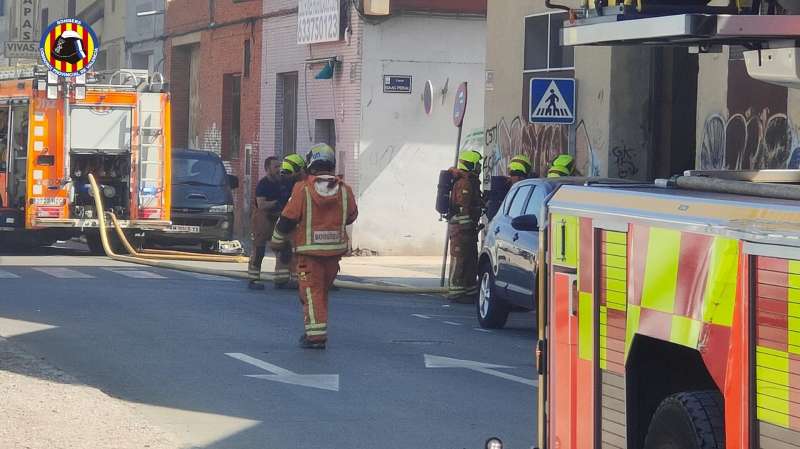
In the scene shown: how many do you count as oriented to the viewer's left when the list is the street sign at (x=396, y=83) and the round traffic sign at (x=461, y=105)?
1

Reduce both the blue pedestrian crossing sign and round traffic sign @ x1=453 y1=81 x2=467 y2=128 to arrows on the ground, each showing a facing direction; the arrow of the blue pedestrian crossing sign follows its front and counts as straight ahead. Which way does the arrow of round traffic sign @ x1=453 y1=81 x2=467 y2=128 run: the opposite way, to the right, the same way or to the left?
to the right

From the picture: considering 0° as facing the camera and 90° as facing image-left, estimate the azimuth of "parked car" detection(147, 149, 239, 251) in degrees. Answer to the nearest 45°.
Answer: approximately 0°

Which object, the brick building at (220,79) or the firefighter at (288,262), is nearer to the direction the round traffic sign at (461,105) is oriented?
the firefighter

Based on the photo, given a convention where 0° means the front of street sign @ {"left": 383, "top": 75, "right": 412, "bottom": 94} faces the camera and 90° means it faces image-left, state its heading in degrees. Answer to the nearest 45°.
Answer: approximately 0°

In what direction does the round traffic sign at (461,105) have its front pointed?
to the viewer's left

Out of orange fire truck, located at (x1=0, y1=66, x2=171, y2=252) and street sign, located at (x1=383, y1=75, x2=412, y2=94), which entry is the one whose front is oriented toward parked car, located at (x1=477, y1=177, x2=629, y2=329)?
the street sign

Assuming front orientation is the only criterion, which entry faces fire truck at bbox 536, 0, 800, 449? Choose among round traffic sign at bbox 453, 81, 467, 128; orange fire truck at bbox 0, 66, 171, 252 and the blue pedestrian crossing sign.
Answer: the blue pedestrian crossing sign

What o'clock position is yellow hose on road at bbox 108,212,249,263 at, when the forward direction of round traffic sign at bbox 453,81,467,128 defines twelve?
The yellow hose on road is roughly at 1 o'clock from the round traffic sign.

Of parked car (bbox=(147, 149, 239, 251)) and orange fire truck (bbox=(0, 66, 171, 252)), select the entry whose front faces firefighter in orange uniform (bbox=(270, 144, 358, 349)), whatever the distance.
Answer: the parked car

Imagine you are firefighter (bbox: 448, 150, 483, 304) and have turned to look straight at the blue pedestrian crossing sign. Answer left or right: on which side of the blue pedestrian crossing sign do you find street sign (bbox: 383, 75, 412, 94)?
left

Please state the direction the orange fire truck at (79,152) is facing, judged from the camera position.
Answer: facing away from the viewer and to the left of the viewer
